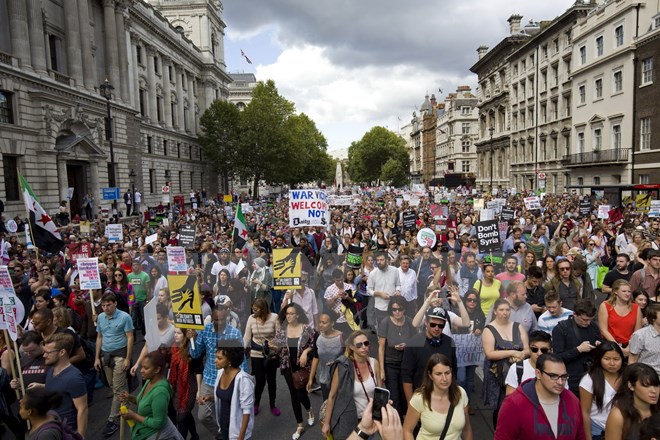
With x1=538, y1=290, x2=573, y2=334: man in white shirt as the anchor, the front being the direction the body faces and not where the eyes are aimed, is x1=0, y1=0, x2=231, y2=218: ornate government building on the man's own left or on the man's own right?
on the man's own right

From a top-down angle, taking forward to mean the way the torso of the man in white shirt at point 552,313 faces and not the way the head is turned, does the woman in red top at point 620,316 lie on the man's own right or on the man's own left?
on the man's own left

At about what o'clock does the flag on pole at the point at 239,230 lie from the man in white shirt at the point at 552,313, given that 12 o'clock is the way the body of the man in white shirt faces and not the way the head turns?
The flag on pole is roughly at 4 o'clock from the man in white shirt.

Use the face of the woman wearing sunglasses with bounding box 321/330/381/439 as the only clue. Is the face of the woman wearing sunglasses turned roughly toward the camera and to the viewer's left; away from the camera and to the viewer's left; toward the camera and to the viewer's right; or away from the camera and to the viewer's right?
toward the camera and to the viewer's right

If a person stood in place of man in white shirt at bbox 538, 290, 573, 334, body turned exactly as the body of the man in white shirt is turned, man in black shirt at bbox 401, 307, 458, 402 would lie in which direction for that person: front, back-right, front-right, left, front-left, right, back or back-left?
front-right

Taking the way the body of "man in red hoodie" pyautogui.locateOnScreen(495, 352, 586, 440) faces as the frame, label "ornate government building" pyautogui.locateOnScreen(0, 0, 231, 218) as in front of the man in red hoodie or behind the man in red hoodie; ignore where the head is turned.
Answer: behind

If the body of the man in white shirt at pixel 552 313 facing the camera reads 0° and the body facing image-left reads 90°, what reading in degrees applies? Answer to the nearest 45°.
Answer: approximately 0°

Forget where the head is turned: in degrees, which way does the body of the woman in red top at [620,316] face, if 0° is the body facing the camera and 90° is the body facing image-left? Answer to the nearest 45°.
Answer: approximately 315°

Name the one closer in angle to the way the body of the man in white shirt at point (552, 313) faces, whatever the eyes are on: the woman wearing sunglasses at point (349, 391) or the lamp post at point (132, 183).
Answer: the woman wearing sunglasses
